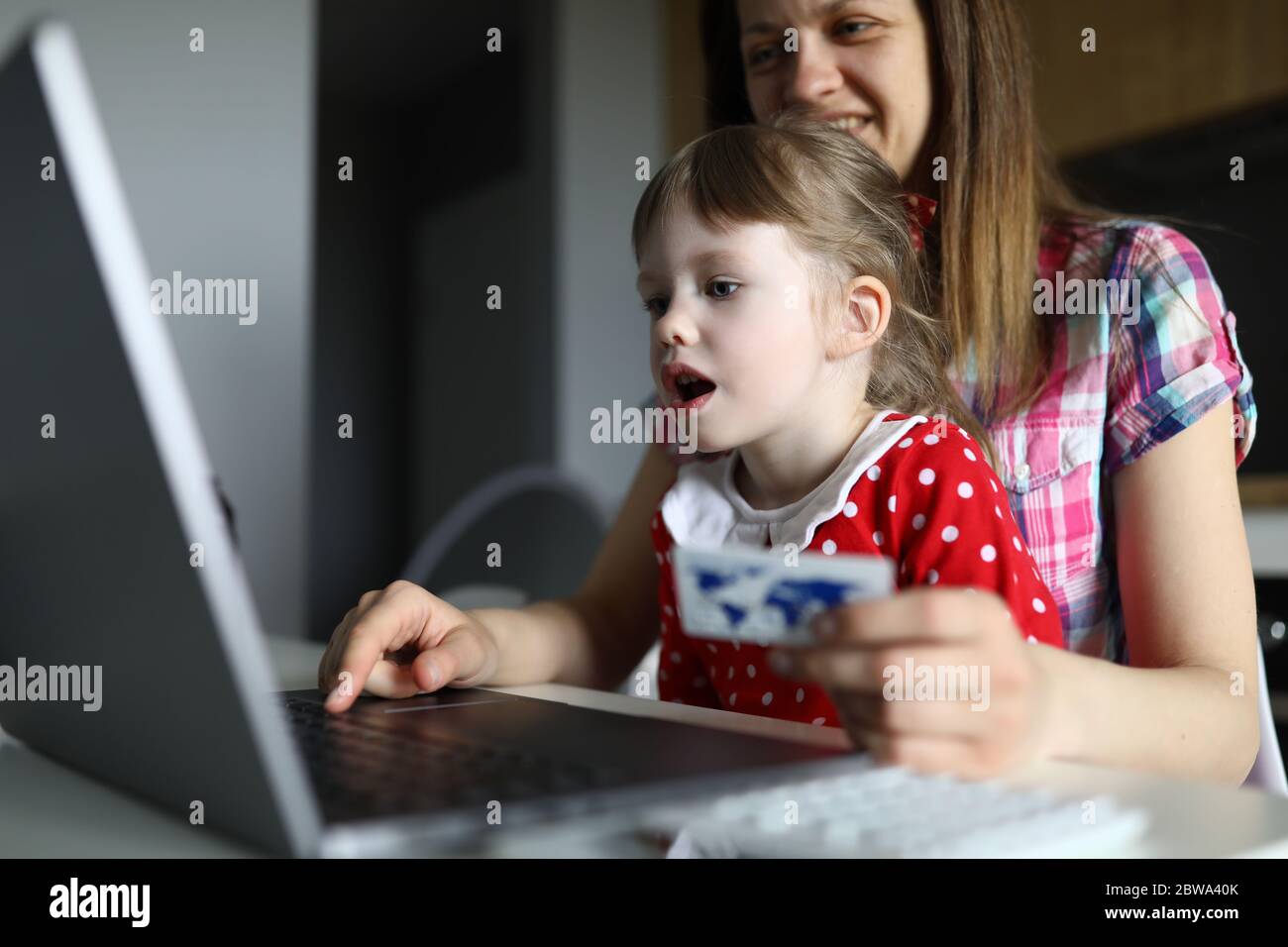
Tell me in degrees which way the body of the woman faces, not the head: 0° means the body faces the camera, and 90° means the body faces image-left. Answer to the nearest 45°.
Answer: approximately 45°

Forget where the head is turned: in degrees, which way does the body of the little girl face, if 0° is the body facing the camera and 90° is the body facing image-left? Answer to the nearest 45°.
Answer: approximately 45°

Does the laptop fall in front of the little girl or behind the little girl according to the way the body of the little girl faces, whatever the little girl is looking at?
in front

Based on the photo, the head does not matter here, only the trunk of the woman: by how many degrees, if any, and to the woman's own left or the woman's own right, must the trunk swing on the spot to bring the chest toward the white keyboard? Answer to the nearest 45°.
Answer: approximately 45° to the woman's own left

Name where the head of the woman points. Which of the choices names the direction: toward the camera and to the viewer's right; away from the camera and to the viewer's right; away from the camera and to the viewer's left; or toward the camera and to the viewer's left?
toward the camera and to the viewer's left

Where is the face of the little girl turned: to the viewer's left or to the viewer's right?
to the viewer's left

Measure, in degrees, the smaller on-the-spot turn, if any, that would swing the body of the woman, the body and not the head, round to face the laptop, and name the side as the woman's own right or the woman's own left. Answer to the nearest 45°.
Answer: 0° — they already face it

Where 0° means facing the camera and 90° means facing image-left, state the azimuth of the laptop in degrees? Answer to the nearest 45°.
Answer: approximately 225°

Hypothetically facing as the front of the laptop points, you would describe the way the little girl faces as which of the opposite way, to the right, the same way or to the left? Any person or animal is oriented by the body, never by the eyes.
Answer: the opposite way
